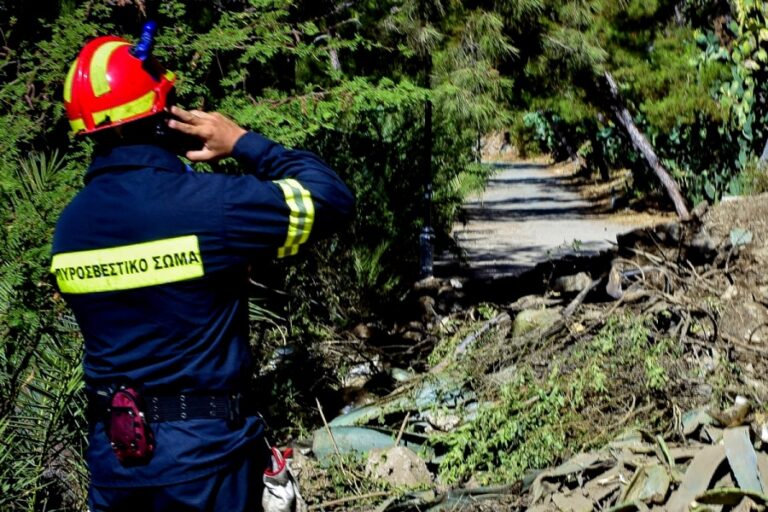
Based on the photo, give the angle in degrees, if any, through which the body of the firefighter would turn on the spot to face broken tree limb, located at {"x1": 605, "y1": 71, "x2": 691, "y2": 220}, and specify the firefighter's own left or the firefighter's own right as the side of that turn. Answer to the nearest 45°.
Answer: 0° — they already face it

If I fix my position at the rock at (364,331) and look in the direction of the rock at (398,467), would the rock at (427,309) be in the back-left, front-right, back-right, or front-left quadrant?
back-left

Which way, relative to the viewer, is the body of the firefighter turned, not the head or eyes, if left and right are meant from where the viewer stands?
facing away from the viewer and to the right of the viewer

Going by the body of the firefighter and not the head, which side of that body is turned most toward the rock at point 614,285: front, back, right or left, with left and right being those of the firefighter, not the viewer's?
front

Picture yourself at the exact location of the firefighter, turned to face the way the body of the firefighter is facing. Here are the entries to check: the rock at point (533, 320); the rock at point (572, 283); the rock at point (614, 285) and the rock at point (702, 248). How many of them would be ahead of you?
4

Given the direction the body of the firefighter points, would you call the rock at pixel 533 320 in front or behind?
in front

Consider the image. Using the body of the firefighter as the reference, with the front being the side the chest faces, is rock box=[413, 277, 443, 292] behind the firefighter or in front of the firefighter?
in front

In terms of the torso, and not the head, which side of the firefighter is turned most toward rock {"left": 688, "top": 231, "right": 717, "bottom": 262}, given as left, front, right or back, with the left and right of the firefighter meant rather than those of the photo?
front

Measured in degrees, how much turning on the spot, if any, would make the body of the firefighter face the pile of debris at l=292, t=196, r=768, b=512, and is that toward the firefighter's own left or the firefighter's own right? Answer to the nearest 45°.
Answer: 0° — they already face it

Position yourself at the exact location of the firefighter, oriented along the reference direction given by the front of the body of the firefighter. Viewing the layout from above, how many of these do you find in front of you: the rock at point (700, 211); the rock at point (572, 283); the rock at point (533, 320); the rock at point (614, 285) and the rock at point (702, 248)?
5

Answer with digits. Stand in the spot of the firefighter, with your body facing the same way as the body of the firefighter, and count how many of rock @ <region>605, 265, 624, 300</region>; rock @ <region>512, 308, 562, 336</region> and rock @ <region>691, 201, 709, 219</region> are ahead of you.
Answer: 3
